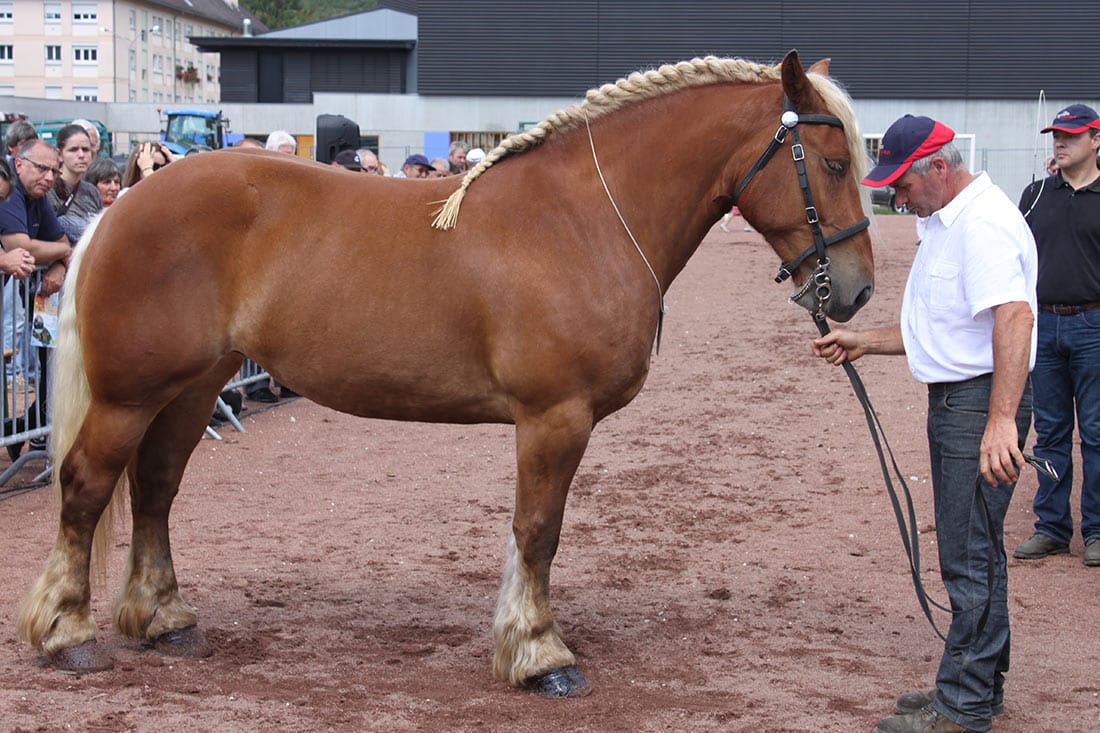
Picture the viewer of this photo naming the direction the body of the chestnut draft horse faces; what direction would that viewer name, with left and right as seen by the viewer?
facing to the right of the viewer

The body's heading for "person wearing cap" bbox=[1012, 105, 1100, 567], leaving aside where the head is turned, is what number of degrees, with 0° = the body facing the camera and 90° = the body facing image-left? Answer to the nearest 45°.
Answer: approximately 45°

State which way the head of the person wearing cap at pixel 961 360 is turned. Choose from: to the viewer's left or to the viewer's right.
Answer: to the viewer's left

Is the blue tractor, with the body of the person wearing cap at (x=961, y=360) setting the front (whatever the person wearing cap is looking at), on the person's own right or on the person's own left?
on the person's own right

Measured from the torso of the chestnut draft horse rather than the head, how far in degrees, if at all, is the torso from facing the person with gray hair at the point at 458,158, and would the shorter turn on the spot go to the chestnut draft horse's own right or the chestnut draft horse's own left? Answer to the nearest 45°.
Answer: approximately 90° to the chestnut draft horse's own left

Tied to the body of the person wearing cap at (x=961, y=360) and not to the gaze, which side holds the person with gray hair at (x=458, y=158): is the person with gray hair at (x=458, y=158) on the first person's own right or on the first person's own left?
on the first person's own right

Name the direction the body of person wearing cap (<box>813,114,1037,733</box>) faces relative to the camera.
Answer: to the viewer's left

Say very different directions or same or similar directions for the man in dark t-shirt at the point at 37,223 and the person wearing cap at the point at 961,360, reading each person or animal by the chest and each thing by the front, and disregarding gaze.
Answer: very different directions

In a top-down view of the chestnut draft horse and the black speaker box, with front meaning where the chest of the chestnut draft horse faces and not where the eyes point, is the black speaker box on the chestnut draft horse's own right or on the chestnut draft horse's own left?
on the chestnut draft horse's own left

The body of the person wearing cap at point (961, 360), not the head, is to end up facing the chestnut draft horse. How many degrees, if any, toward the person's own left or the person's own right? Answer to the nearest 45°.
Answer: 0° — they already face it

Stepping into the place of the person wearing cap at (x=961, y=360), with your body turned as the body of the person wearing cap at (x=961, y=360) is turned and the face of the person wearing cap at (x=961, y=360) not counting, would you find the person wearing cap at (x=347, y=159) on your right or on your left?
on your right
